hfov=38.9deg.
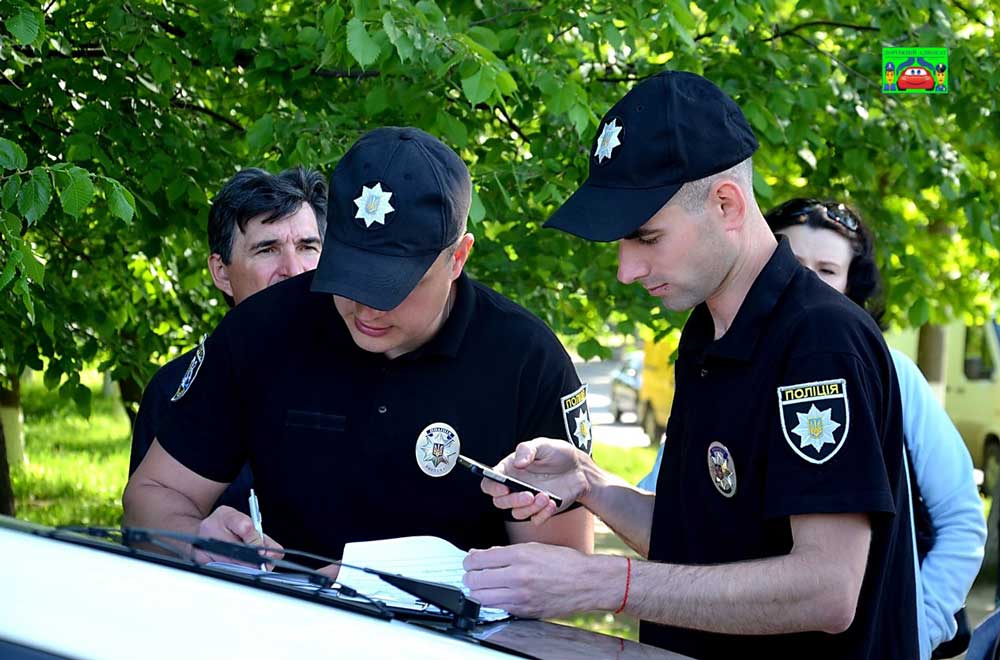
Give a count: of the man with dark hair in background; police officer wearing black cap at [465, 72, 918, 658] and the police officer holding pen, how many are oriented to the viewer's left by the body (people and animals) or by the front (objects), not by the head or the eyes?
1

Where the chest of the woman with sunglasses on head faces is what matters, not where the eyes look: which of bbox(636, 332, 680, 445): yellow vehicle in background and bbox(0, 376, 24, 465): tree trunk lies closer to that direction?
the tree trunk

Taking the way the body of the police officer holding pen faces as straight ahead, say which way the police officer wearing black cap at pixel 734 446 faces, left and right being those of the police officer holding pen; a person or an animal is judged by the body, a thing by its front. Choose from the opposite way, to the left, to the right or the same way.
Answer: to the right

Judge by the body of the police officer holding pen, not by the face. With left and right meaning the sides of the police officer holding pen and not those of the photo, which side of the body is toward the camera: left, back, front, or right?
front

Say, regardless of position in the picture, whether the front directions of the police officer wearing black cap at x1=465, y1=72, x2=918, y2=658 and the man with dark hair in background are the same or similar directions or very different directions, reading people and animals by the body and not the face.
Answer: very different directions

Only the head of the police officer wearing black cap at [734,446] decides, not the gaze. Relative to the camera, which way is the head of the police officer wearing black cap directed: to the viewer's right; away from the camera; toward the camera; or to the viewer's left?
to the viewer's left

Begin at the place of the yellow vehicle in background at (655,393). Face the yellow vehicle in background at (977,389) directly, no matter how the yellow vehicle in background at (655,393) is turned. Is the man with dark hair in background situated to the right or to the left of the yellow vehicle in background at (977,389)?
right

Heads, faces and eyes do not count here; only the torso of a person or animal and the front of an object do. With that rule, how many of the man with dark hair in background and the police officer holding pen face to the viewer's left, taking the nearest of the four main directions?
0

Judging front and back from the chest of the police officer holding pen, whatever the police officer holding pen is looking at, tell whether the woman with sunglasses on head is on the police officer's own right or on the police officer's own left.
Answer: on the police officer's own left

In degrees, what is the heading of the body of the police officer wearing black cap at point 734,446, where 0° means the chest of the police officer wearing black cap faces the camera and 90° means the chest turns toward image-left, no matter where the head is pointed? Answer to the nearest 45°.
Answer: approximately 90°

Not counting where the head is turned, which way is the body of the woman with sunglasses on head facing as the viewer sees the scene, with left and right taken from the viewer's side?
facing the viewer and to the left of the viewer

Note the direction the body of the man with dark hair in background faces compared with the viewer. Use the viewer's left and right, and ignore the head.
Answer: facing the viewer and to the right of the viewer
